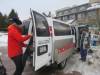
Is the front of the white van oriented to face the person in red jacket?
no

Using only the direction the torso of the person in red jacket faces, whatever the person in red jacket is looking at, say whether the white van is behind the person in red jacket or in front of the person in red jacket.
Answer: in front

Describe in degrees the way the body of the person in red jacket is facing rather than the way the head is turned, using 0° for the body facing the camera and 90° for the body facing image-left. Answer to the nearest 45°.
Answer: approximately 270°

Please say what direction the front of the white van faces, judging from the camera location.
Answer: facing away from the viewer and to the right of the viewer
